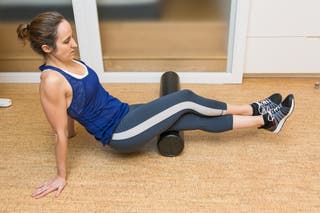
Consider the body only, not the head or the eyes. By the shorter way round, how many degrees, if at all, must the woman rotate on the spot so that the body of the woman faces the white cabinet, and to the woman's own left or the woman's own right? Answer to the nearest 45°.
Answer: approximately 45° to the woman's own left

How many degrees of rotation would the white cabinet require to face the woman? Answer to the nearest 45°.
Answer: approximately 45° to its right

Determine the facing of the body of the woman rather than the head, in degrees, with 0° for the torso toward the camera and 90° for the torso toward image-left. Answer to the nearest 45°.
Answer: approximately 270°

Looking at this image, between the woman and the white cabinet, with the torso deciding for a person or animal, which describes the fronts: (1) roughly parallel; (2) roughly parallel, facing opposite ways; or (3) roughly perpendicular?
roughly perpendicular

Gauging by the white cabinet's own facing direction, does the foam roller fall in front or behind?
in front

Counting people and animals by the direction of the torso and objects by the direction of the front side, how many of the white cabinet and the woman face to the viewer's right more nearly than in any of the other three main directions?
1

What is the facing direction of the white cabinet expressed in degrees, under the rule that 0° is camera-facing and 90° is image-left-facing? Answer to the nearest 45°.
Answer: approximately 0°
